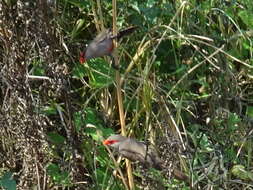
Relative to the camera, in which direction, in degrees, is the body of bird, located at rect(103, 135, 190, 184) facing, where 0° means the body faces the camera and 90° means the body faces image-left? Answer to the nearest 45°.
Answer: approximately 90°

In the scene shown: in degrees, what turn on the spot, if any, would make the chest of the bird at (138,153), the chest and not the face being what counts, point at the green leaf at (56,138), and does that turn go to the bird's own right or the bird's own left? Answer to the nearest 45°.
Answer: approximately 45° to the bird's own right

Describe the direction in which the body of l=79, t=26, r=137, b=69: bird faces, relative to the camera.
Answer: to the viewer's left

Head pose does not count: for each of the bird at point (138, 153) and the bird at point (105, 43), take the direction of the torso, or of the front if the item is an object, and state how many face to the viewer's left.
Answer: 2

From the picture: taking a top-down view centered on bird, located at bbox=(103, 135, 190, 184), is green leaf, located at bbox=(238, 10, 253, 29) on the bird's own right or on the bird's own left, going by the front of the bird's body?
on the bird's own right
